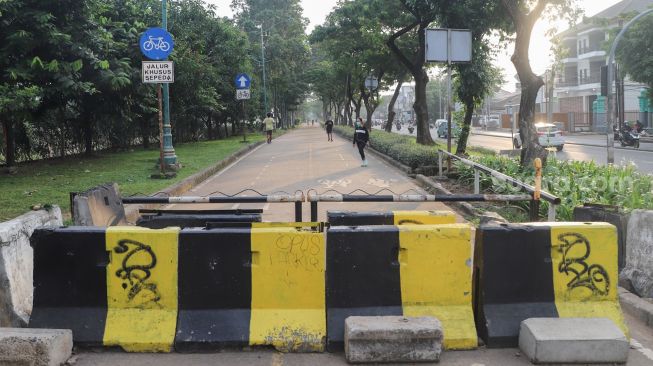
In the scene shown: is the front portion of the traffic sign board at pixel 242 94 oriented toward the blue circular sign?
yes

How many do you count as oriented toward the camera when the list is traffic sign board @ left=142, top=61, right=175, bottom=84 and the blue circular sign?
2

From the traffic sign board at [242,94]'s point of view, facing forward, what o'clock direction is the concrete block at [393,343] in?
The concrete block is roughly at 12 o'clock from the traffic sign board.

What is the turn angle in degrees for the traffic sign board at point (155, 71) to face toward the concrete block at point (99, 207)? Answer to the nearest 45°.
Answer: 0° — it already faces it

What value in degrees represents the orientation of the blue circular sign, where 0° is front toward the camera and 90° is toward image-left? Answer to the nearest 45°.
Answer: approximately 0°

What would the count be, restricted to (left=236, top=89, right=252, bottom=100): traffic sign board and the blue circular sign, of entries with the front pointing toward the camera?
2

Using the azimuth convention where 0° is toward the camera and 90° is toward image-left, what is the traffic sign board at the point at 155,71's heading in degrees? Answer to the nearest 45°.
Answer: approximately 0°

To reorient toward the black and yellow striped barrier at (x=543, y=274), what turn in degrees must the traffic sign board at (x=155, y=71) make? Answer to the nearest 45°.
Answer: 0° — it already faces it

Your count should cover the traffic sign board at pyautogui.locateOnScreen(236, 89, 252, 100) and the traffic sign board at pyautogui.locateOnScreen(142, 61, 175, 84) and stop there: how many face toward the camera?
2
